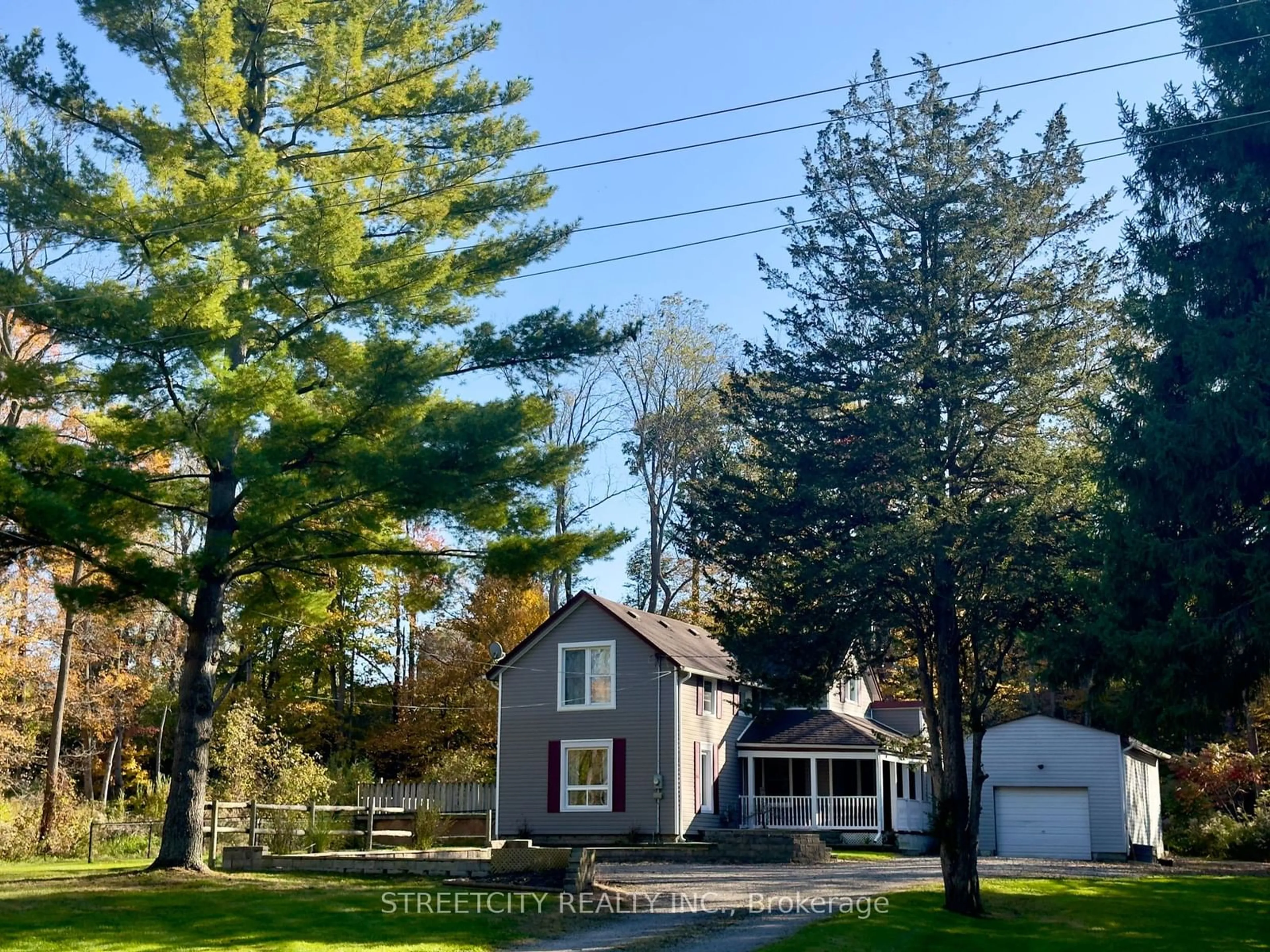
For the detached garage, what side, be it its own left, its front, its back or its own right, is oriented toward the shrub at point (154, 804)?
right

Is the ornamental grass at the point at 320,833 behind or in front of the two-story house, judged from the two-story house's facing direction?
in front

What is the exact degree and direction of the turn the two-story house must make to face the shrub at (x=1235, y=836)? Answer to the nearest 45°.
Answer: approximately 90° to its left

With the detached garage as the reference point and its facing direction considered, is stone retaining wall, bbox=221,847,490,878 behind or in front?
in front

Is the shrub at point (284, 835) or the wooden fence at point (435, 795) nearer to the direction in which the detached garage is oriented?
the shrub

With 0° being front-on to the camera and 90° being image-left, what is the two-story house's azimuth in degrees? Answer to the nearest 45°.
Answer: approximately 0°

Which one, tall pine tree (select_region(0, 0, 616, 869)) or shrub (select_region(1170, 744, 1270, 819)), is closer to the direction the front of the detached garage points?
the tall pine tree

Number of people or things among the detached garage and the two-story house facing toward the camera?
2
